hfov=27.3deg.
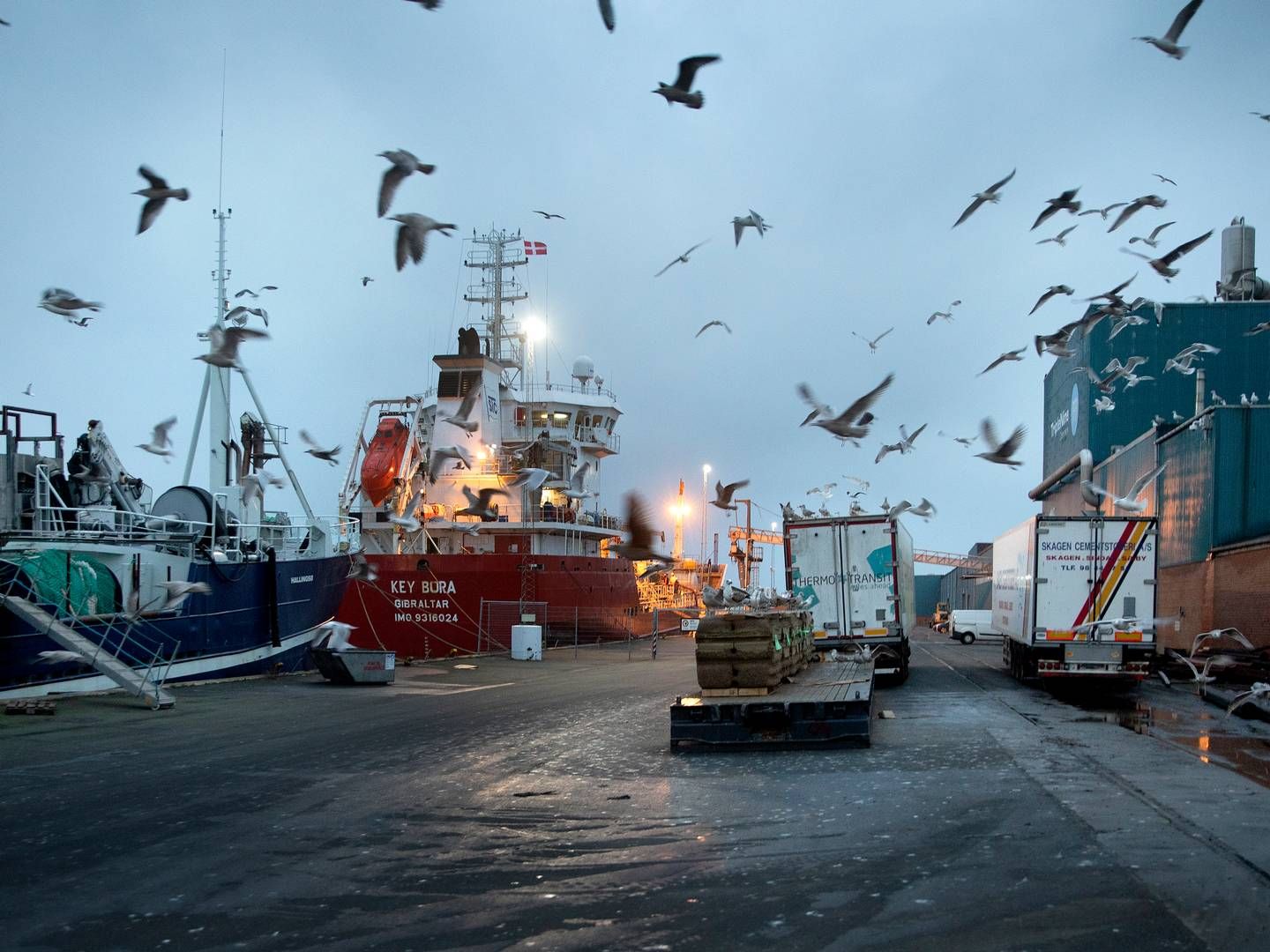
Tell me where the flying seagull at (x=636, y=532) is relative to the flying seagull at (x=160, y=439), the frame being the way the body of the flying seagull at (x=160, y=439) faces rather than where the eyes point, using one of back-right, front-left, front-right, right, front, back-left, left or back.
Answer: back-left

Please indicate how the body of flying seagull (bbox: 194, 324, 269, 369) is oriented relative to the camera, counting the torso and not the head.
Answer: to the viewer's left

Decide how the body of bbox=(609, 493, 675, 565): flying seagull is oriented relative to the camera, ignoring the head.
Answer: to the viewer's left

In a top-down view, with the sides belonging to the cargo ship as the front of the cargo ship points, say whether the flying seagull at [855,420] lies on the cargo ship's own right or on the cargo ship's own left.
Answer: on the cargo ship's own right

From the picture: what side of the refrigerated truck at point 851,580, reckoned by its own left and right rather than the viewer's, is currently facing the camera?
back

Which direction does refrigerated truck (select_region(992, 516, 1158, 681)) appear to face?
away from the camera

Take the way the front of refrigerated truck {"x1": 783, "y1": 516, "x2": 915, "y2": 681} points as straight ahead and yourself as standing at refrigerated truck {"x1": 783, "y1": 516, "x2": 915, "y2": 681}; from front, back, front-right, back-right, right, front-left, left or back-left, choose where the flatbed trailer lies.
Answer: back
